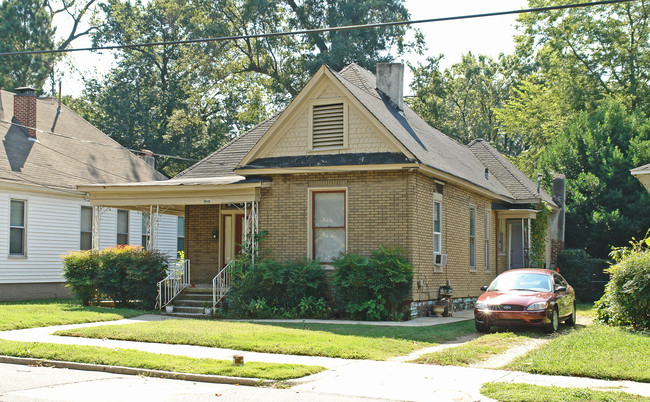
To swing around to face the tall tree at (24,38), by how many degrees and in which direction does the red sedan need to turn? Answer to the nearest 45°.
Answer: approximately 90° to its right

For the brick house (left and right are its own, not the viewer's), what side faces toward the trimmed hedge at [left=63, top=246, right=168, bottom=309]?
front

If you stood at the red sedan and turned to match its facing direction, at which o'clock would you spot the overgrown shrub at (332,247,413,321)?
The overgrown shrub is roughly at 2 o'clock from the red sedan.

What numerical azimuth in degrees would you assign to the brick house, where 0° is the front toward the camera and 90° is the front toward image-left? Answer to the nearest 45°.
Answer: approximately 0°

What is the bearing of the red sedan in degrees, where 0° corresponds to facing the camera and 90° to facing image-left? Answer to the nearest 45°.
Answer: approximately 45°

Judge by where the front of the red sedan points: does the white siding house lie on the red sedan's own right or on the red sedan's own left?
on the red sedan's own right

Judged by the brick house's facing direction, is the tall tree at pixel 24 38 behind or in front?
behind

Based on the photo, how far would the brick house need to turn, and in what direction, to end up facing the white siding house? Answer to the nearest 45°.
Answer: approximately 135° to its right
